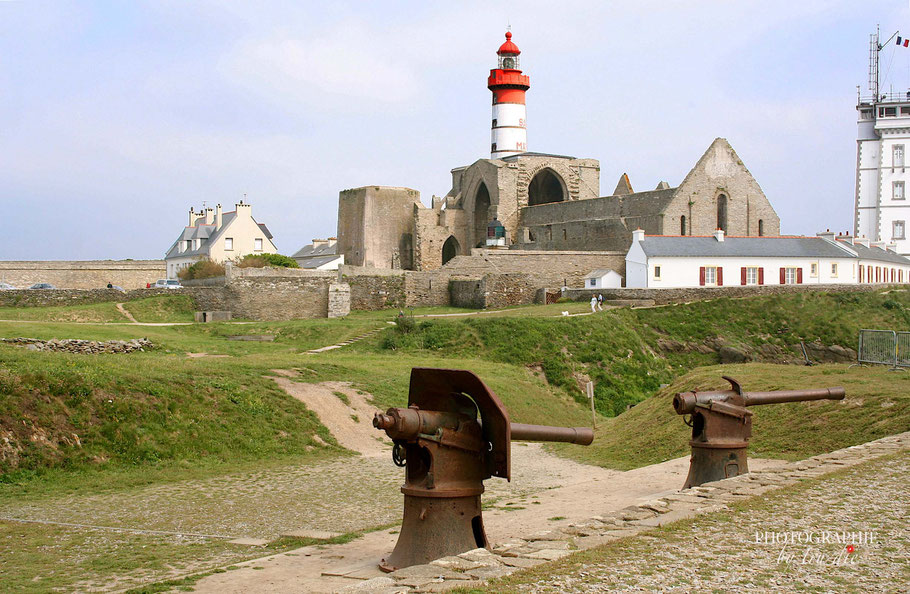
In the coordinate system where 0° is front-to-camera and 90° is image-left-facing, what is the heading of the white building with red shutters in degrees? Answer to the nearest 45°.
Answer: approximately 0°

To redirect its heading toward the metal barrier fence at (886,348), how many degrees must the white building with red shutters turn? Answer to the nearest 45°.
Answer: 0° — it already faces it

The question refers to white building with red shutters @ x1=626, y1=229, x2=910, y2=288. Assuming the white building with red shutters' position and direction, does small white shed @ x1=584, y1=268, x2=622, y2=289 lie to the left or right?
on its right

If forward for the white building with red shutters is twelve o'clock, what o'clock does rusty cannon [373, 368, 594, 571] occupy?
The rusty cannon is roughly at 12 o'clock from the white building with red shutters.

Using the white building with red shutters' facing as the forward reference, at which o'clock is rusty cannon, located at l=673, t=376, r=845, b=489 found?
The rusty cannon is roughly at 12 o'clock from the white building with red shutters.

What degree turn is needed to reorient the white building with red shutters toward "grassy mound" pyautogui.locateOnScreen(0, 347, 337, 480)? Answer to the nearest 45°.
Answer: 0° — it already faces it

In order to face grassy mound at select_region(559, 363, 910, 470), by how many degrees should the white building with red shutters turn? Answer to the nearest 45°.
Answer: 0° — it already faces it

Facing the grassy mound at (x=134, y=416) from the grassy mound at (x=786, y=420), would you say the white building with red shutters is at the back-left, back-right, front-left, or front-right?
back-right

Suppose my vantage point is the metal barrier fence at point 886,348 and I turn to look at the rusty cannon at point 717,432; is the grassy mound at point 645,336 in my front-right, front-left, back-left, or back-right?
back-right

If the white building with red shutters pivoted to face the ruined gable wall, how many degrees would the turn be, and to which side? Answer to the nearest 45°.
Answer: approximately 180°

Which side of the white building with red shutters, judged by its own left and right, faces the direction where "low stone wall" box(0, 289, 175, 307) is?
right
